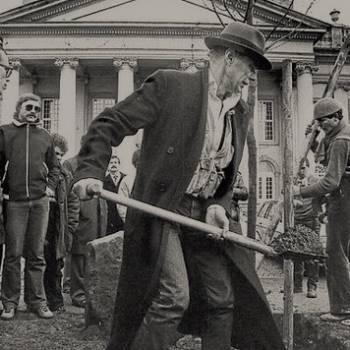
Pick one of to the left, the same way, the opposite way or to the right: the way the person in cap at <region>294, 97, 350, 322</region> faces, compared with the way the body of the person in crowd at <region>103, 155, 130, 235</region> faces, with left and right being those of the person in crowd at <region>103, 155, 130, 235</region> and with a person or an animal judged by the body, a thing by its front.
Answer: to the right

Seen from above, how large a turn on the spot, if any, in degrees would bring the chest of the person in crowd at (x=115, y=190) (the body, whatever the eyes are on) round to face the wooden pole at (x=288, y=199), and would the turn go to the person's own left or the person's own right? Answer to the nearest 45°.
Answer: approximately 45° to the person's own left

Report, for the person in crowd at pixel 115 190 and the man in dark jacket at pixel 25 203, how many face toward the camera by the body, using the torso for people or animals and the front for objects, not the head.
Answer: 2

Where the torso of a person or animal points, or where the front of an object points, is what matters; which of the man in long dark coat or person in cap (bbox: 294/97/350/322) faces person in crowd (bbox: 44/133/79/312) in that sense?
person in cap (bbox: 294/97/350/322)

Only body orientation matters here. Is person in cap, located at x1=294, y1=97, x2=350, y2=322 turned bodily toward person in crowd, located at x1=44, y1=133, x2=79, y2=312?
yes

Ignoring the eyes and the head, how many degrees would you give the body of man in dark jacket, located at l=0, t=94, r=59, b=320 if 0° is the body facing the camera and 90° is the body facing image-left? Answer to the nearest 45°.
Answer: approximately 0°

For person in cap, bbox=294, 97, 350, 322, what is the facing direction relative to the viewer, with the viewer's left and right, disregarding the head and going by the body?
facing to the left of the viewer

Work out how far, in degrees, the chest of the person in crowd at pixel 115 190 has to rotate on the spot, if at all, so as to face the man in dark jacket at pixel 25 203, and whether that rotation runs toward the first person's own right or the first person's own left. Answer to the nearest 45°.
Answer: approximately 45° to the first person's own right
